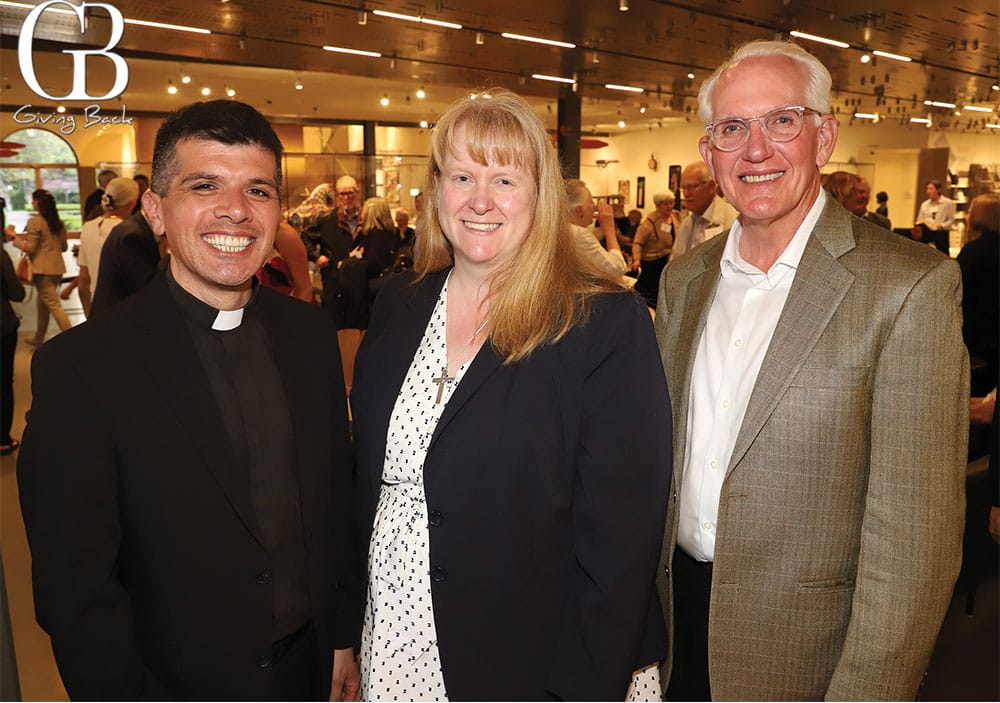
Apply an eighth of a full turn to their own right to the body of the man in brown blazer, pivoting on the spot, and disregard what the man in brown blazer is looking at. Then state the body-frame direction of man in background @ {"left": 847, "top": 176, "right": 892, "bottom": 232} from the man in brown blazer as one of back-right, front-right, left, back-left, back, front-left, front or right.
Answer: right

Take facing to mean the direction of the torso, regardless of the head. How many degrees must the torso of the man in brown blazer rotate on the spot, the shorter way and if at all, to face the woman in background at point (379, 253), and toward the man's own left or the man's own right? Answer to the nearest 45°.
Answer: approximately 90° to the man's own right

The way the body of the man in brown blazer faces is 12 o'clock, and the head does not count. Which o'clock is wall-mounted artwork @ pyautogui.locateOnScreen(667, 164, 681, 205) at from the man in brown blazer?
The wall-mounted artwork is roughly at 4 o'clock from the man in brown blazer.

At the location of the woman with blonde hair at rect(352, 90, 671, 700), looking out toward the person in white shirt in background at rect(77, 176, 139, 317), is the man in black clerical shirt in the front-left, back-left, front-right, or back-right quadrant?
front-left

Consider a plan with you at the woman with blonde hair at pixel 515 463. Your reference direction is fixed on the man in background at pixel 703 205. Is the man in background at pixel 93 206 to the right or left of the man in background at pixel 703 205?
left

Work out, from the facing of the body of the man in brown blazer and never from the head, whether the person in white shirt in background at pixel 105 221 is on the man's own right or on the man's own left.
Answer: on the man's own right

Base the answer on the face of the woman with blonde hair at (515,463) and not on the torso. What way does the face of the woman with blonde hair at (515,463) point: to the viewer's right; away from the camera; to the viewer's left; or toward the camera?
toward the camera

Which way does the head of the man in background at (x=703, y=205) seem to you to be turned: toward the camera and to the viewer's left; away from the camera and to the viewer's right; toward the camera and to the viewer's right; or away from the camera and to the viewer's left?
toward the camera and to the viewer's left

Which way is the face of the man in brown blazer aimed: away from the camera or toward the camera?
toward the camera

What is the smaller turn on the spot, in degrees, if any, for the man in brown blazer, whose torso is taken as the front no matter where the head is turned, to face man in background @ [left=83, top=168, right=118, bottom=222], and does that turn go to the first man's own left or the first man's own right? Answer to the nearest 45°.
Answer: approximately 90° to the first man's own right

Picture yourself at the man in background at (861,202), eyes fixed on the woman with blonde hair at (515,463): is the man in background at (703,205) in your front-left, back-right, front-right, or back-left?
front-right
